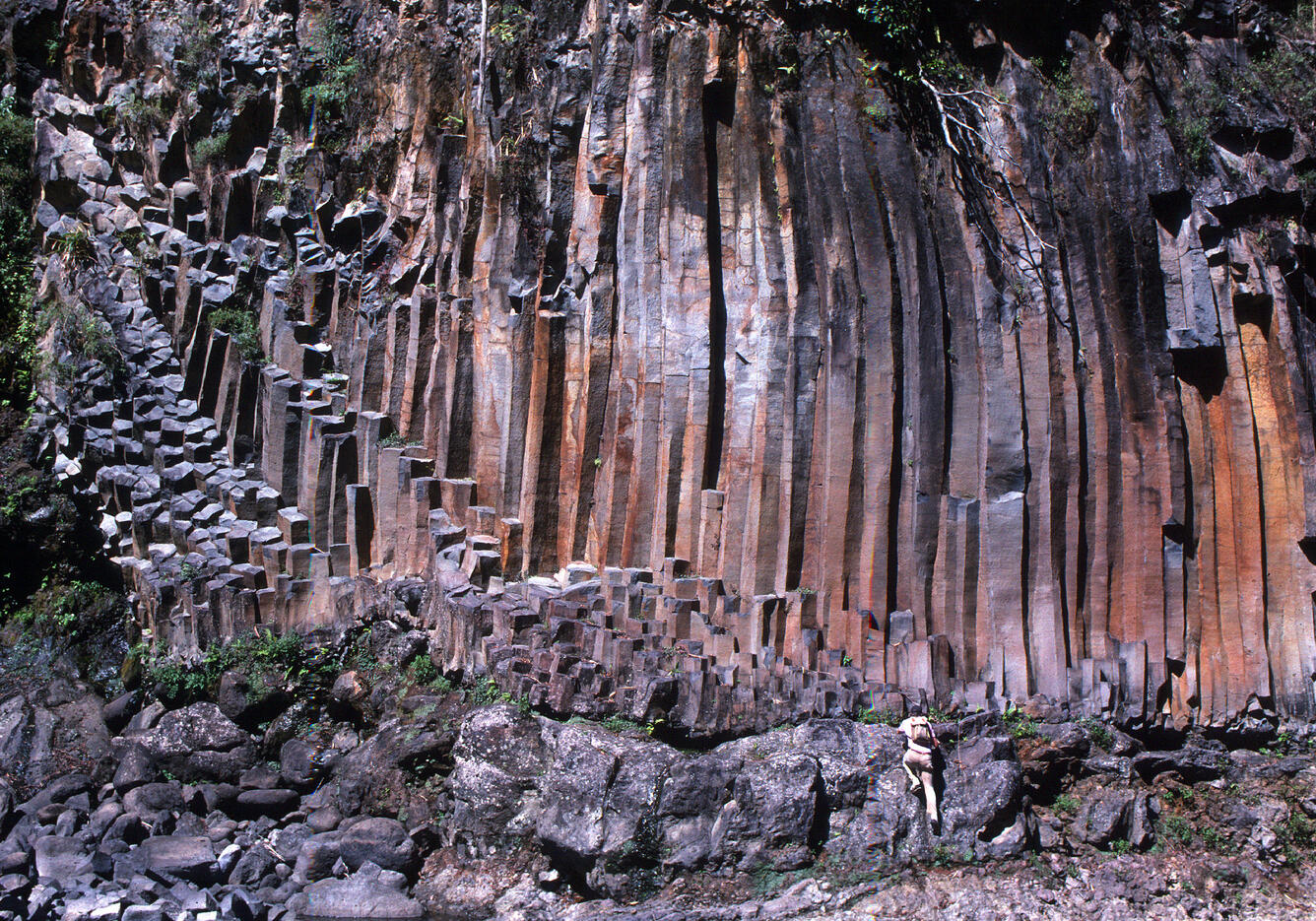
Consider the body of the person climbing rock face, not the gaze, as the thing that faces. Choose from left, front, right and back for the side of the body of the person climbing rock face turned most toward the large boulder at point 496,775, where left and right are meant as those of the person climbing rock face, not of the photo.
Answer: left

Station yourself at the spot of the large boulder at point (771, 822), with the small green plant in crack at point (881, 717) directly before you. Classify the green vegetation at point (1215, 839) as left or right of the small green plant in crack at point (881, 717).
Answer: right

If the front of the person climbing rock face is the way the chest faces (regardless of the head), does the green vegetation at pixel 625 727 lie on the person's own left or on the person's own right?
on the person's own left

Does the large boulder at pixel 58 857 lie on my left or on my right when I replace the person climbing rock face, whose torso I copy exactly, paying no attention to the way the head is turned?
on my left

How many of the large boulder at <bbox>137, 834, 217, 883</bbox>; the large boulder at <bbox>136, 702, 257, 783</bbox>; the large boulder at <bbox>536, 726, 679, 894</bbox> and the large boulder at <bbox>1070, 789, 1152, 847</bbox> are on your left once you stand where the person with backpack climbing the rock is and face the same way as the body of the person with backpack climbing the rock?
3

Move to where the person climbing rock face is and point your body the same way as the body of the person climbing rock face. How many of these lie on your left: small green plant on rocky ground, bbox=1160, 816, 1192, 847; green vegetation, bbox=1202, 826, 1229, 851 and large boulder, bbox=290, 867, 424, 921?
1

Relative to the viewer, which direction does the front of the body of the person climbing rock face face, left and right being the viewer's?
facing away from the viewer

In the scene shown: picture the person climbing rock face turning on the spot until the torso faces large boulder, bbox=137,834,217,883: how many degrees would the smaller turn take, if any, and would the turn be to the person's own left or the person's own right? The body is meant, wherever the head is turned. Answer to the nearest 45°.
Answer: approximately 90° to the person's own left

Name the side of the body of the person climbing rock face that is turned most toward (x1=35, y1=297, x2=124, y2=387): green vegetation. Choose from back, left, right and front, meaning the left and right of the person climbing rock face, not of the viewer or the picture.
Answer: left

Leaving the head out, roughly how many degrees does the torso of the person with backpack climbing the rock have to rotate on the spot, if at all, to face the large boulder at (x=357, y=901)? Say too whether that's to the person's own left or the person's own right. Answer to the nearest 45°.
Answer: approximately 90° to the person's own left

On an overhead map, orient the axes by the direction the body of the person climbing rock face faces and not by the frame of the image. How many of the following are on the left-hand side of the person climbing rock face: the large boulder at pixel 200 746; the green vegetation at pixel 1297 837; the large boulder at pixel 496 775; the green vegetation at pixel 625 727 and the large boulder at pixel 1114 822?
3

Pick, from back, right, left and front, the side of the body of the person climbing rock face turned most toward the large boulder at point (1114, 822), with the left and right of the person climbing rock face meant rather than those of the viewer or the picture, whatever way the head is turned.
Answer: right
